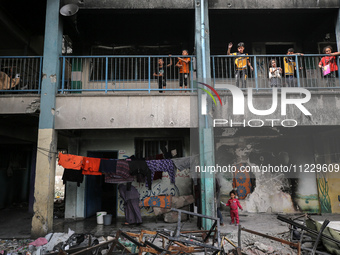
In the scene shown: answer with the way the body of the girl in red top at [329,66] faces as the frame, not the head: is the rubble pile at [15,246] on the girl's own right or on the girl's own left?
on the girl's own right

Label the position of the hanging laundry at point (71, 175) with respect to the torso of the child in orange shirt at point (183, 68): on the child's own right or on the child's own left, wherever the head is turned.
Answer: on the child's own right

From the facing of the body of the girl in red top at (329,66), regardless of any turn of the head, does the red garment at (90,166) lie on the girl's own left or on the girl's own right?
on the girl's own right

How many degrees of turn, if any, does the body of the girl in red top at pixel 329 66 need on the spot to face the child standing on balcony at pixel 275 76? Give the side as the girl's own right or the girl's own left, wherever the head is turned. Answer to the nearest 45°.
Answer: approximately 45° to the girl's own right

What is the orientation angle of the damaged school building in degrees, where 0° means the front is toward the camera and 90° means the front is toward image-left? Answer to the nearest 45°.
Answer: approximately 0°
